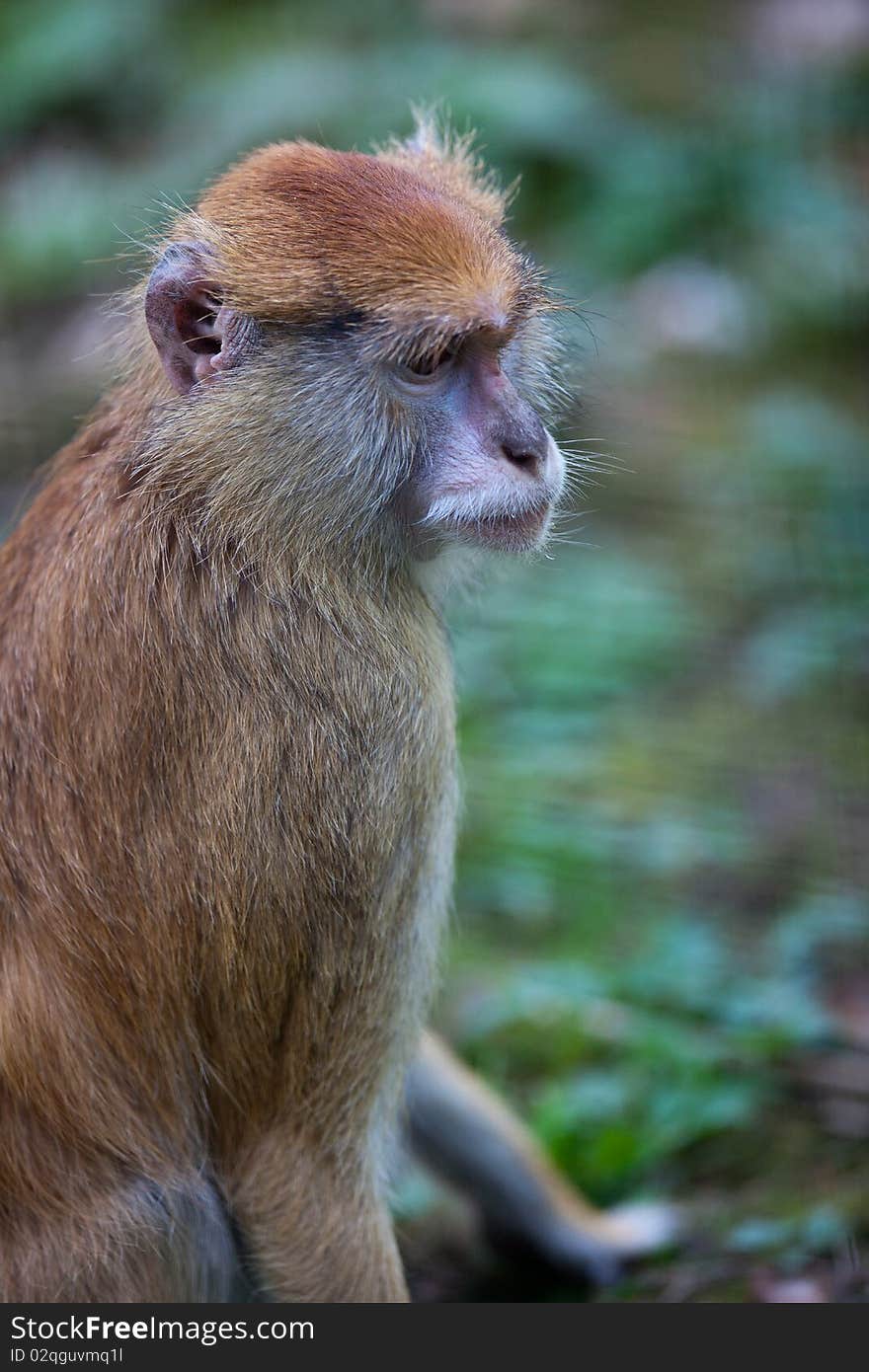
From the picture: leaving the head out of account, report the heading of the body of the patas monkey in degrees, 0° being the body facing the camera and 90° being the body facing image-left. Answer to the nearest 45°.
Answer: approximately 270°
